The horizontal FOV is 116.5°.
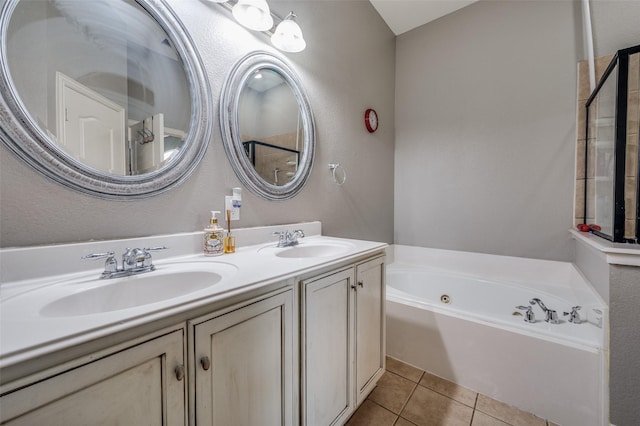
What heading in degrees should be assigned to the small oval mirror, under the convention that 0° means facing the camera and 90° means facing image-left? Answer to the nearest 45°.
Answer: approximately 315°

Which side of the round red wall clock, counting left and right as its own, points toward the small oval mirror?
right

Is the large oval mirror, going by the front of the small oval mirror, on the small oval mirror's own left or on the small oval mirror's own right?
on the small oval mirror's own right

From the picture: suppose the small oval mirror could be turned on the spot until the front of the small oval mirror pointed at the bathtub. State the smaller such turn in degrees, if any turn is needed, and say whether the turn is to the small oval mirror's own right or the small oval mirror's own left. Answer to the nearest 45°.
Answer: approximately 45° to the small oval mirror's own left
